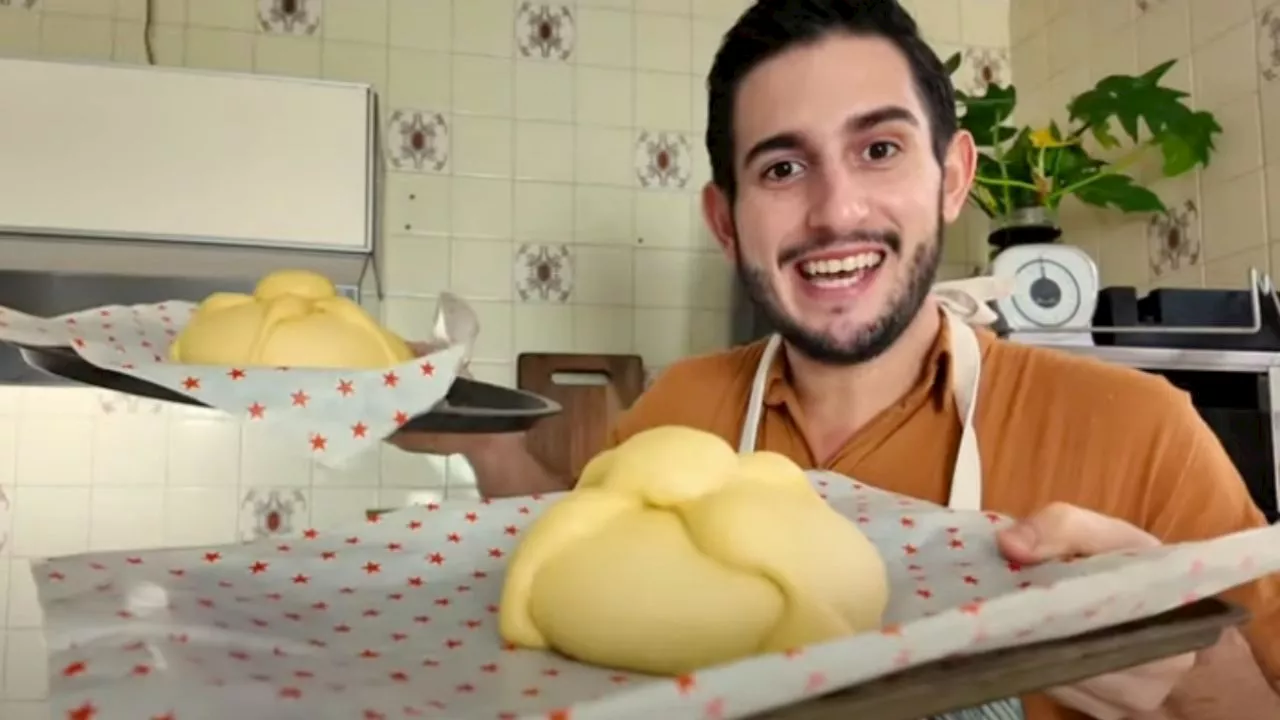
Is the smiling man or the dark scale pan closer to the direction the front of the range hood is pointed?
the smiling man

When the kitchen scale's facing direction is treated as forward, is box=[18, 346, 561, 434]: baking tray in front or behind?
in front

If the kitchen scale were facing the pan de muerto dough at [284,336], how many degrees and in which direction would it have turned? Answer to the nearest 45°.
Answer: approximately 45° to its right

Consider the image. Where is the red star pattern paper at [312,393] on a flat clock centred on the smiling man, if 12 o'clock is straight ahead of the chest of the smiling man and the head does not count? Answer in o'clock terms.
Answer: The red star pattern paper is roughly at 2 o'clock from the smiling man.

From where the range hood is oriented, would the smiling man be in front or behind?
in front

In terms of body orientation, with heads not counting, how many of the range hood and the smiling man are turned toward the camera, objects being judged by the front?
2

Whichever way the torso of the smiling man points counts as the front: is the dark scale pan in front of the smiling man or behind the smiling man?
behind

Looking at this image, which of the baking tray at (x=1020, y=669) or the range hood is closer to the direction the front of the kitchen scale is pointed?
the baking tray

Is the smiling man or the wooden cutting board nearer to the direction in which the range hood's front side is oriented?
the smiling man

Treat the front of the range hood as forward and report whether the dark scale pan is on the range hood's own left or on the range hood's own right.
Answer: on the range hood's own left

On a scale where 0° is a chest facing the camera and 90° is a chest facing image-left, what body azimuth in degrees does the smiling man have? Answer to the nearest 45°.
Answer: approximately 0°
